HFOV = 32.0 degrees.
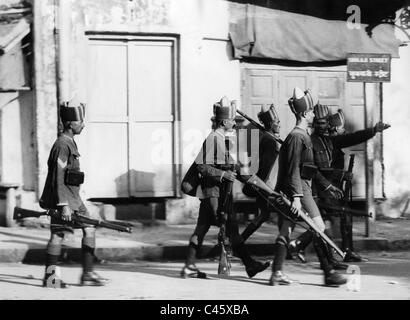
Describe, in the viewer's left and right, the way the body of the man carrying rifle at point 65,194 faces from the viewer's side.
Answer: facing to the right of the viewer

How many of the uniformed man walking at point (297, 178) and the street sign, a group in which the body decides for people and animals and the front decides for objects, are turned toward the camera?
1

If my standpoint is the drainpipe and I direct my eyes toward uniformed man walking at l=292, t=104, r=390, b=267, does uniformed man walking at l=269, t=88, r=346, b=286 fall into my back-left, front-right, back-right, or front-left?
front-right

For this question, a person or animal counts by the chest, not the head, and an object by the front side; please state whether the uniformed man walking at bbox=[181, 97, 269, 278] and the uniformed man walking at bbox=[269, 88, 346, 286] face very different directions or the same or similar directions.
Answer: same or similar directions

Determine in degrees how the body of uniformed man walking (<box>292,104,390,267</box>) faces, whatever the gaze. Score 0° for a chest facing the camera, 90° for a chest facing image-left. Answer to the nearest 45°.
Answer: approximately 315°

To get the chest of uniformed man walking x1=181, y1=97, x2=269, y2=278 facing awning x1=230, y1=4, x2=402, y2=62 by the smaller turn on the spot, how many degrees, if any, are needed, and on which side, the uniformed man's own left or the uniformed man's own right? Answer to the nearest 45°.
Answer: approximately 90° to the uniformed man's own left

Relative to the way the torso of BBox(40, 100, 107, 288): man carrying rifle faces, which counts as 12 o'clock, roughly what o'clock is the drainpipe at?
The drainpipe is roughly at 9 o'clock from the man carrying rifle.

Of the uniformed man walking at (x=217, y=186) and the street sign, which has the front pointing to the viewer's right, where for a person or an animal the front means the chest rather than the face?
the uniformed man walking

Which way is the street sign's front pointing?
toward the camera

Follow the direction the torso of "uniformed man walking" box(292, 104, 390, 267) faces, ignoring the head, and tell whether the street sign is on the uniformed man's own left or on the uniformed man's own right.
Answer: on the uniformed man's own left

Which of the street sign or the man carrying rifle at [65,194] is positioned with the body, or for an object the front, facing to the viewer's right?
the man carrying rifle

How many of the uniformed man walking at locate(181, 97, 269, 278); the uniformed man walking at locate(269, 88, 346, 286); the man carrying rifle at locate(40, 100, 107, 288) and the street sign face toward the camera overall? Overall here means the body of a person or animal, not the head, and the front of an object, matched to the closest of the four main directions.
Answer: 1

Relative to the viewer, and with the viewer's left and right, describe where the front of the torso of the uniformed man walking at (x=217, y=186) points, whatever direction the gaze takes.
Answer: facing to the right of the viewer

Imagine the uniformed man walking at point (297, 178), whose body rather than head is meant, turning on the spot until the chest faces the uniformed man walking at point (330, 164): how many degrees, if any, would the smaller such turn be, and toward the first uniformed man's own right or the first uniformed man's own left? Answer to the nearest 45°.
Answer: approximately 90° to the first uniformed man's own left

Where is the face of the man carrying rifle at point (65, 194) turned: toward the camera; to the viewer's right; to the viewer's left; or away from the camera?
to the viewer's right

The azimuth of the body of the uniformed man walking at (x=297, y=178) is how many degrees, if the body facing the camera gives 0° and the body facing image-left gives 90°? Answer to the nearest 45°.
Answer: approximately 270°
